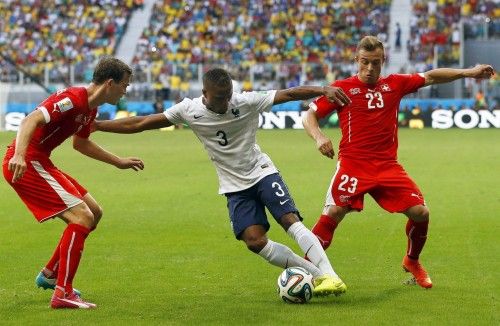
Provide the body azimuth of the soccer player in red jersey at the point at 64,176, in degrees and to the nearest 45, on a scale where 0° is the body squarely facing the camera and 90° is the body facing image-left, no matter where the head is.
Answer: approximately 270°

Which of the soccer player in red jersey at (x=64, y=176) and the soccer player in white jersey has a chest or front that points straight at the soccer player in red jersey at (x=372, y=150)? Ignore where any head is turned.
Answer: the soccer player in red jersey at (x=64, y=176)

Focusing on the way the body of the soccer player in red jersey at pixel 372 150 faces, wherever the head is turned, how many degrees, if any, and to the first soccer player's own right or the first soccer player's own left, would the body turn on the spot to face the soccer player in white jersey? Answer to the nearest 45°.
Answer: approximately 45° to the first soccer player's own right

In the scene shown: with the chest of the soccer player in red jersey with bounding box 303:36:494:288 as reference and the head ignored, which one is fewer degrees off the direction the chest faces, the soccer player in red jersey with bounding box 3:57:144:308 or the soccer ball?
the soccer ball

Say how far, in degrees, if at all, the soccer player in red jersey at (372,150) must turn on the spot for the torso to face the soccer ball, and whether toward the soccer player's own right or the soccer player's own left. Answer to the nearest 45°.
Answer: approximately 45° to the soccer player's own right

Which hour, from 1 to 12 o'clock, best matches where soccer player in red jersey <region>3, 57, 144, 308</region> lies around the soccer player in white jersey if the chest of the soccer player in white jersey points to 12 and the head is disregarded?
The soccer player in red jersey is roughly at 3 o'clock from the soccer player in white jersey.

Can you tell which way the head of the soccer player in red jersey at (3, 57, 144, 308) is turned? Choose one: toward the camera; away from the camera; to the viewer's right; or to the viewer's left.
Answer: to the viewer's right

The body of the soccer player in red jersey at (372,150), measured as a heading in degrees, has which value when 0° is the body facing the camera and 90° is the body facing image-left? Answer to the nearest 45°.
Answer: approximately 0°
